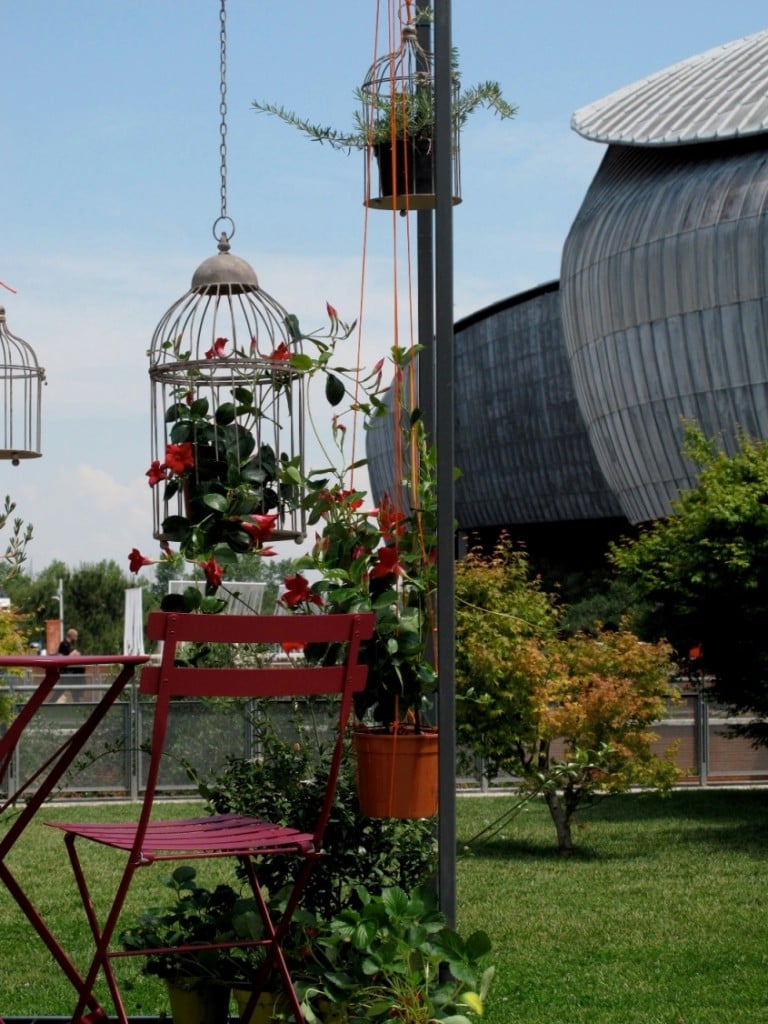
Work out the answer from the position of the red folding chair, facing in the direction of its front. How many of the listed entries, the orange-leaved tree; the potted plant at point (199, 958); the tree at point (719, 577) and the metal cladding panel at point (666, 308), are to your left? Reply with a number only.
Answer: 0

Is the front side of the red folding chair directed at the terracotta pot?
no

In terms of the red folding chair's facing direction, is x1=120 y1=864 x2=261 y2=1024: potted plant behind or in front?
in front

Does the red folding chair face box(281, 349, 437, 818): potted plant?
no

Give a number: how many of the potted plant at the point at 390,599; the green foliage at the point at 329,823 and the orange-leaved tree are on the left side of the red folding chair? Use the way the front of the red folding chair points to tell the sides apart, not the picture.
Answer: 0

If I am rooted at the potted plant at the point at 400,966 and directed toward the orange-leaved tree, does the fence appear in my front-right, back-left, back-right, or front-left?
front-left
